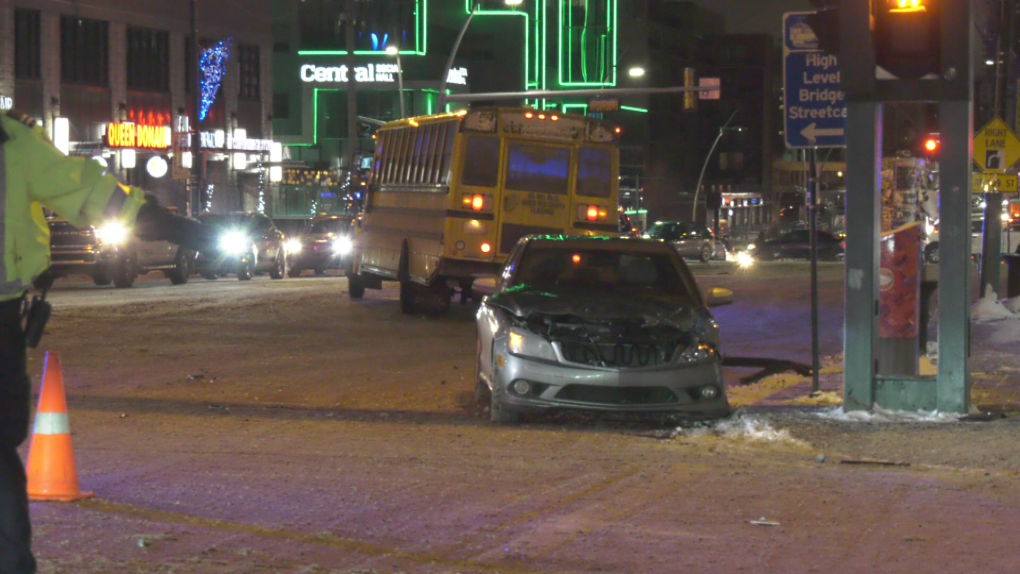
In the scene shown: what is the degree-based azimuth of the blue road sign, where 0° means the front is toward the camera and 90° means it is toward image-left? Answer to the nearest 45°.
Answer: approximately 0°

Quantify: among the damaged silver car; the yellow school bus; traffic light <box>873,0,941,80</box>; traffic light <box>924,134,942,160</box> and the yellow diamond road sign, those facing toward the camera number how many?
4

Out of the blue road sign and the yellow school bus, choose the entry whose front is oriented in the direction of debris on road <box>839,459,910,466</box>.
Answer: the blue road sign

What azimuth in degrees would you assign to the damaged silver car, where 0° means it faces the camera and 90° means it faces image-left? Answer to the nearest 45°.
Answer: approximately 0°

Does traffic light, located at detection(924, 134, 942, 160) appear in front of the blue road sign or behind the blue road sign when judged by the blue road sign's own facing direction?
behind
